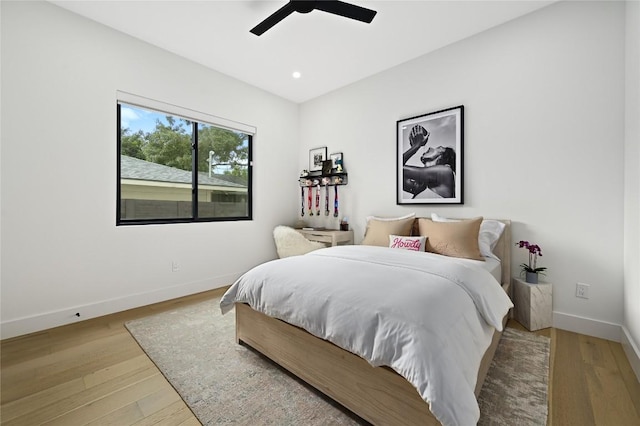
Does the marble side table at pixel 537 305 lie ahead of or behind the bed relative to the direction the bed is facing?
behind

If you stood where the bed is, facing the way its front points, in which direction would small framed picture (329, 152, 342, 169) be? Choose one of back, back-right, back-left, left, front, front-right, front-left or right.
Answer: back-right

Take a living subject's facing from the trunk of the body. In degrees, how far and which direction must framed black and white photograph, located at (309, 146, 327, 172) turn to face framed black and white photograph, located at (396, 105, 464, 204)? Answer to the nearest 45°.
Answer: approximately 90° to its left

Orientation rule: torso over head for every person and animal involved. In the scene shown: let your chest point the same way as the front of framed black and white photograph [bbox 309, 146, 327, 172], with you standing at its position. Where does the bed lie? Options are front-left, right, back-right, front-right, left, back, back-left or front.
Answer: front-left

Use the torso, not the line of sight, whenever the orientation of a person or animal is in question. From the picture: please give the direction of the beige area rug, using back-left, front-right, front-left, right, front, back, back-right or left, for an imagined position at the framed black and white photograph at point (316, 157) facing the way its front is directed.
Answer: front-left

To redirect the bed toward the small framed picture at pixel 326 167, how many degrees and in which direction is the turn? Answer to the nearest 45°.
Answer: approximately 135° to its right

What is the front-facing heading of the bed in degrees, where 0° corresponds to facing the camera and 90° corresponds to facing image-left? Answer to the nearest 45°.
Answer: approximately 45°

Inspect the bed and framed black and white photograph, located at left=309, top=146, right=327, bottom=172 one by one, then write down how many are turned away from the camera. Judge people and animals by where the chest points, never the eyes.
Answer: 0

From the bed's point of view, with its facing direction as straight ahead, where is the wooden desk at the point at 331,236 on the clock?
The wooden desk is roughly at 4 o'clock from the bed.

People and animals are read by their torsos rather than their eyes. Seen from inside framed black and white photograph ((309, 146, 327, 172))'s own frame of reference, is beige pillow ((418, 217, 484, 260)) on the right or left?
on its left

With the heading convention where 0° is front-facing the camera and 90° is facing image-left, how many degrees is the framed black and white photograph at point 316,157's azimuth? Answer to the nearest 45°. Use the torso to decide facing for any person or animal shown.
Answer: approximately 45°

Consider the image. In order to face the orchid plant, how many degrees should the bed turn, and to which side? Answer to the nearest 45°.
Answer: approximately 180°

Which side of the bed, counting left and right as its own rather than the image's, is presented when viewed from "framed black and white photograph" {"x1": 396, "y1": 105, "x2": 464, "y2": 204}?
back

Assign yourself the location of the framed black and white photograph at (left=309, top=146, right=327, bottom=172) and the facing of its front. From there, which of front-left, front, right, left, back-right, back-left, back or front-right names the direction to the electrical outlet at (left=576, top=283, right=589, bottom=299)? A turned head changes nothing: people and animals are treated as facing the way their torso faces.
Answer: left
